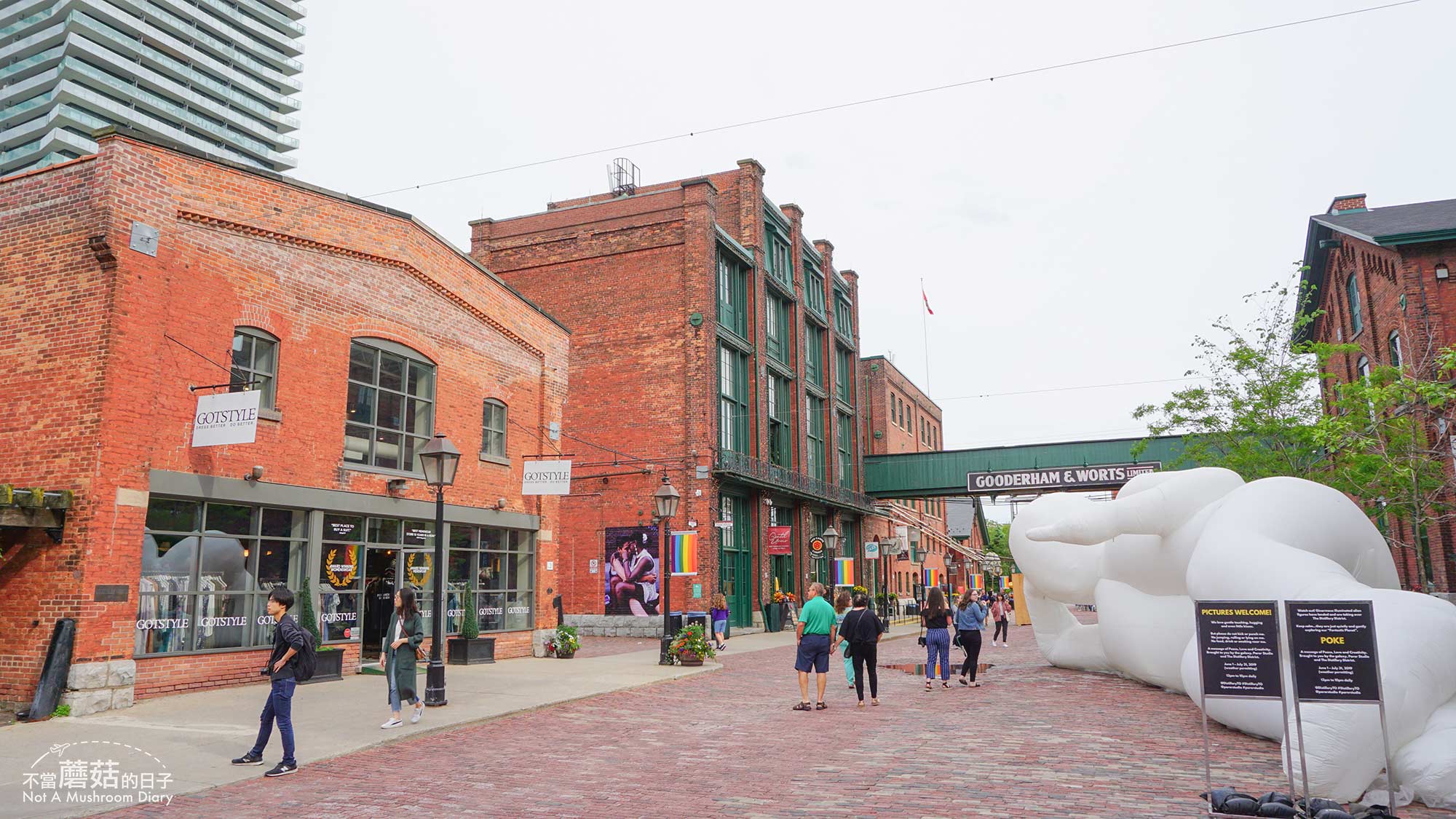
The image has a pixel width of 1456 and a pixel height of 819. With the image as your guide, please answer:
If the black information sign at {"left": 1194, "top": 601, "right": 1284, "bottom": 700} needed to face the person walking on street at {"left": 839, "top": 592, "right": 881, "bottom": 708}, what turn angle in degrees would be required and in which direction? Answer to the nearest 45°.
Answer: approximately 135° to its right

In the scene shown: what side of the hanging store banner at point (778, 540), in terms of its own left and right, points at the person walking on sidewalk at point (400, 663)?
front

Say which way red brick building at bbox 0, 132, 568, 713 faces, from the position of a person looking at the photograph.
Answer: facing the viewer and to the right of the viewer

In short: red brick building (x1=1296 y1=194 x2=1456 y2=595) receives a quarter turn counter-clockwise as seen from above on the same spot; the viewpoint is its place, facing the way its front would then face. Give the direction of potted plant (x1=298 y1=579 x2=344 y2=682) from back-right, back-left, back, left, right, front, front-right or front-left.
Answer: right

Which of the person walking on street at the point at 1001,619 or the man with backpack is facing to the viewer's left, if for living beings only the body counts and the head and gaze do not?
the man with backpack

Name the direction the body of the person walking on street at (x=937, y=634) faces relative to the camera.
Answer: away from the camera

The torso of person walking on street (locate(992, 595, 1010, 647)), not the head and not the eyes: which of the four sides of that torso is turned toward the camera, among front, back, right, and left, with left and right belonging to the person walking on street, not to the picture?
front

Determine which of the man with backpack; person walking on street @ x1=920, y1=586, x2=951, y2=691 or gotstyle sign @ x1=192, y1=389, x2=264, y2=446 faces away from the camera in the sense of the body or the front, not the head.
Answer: the person walking on street

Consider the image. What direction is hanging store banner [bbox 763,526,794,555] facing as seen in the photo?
toward the camera

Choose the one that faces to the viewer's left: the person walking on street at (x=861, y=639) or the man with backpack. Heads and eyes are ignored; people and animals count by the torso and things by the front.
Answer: the man with backpack

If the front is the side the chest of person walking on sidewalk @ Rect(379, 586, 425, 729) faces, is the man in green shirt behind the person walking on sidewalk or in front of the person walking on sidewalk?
behind

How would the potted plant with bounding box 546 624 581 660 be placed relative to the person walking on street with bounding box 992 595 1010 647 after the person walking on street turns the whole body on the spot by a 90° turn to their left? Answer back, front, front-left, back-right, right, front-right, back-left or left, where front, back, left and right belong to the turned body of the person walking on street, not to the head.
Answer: back-right

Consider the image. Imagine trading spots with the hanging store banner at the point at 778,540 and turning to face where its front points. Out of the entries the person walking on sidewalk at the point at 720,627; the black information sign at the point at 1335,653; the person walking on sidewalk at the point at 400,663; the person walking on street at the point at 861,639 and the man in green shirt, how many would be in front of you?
5

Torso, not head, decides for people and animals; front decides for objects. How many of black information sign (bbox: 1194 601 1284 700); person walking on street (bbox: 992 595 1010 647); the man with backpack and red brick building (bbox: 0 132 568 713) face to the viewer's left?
1

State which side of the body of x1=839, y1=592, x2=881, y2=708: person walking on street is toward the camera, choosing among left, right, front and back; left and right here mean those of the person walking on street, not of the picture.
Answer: back

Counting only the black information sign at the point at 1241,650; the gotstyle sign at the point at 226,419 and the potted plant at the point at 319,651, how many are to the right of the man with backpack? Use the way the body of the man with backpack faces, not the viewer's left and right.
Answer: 2
